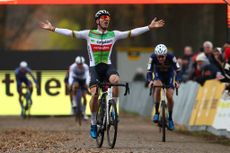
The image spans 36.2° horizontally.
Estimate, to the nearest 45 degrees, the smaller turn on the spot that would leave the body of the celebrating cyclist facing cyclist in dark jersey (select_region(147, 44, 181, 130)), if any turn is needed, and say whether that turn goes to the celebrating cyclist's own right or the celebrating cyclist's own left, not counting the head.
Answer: approximately 135° to the celebrating cyclist's own left

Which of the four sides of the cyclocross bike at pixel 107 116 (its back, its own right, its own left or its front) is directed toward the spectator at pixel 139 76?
back

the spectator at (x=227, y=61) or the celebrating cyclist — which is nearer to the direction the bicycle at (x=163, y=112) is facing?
the celebrating cyclist

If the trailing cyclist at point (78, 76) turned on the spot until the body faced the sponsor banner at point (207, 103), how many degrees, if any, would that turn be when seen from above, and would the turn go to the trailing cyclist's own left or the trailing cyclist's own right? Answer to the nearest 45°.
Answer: approximately 45° to the trailing cyclist's own left

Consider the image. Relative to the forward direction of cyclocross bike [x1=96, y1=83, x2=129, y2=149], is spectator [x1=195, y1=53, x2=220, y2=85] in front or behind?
behind

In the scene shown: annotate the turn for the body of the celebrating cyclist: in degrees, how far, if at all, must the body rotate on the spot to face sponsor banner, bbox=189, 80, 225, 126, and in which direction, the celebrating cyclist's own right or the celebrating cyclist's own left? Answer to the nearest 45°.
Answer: approximately 135° to the celebrating cyclist's own left

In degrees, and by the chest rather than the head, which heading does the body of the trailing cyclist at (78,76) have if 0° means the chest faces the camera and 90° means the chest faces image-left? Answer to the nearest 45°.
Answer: approximately 0°
